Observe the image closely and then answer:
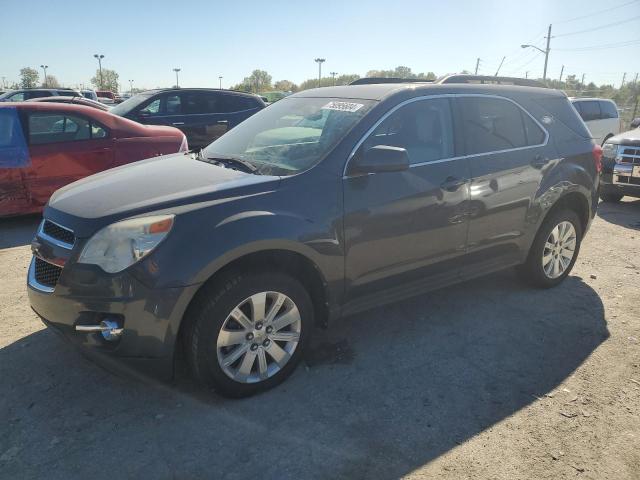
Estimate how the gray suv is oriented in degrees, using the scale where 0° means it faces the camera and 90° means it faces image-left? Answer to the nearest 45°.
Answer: approximately 45°

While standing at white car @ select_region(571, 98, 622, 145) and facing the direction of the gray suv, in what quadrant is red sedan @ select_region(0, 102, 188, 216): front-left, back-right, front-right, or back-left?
front-right

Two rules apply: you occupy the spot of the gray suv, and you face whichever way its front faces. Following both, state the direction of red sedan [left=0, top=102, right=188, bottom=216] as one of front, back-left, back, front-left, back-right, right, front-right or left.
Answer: right

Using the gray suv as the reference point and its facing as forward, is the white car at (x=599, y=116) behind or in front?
behind
